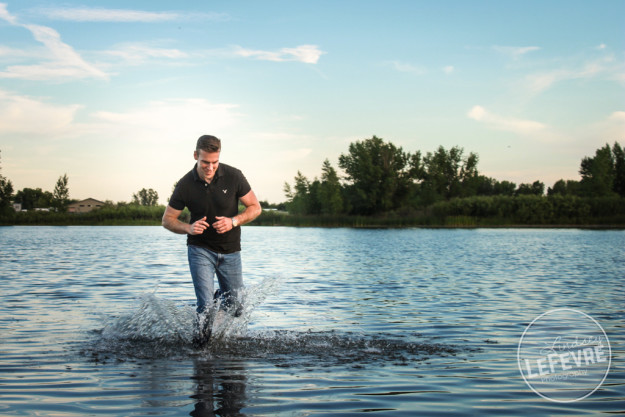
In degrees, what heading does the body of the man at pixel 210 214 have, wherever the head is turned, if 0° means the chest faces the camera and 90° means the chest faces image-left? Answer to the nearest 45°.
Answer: approximately 0°
